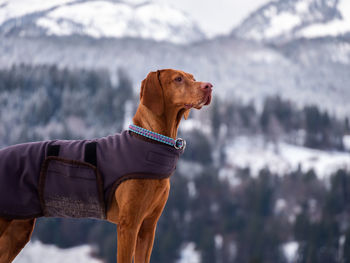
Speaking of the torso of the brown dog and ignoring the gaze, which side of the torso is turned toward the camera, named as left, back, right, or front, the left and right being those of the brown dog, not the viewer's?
right
